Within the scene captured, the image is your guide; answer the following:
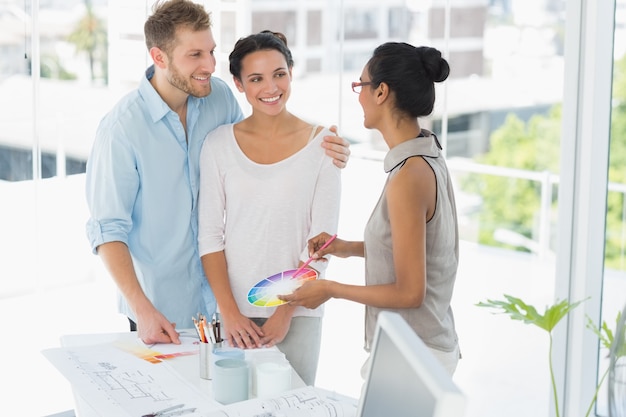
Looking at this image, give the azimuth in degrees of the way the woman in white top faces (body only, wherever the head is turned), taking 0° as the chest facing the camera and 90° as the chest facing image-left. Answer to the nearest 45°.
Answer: approximately 0°

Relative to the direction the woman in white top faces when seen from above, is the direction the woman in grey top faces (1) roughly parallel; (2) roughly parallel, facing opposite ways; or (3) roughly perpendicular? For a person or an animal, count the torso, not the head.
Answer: roughly perpendicular

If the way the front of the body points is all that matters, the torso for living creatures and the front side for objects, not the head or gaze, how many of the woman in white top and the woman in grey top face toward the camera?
1

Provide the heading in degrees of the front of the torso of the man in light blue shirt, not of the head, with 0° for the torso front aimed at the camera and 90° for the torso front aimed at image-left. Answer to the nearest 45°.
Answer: approximately 315°

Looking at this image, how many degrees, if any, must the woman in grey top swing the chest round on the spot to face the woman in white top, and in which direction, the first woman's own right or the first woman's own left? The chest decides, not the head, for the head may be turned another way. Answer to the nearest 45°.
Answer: approximately 45° to the first woman's own right

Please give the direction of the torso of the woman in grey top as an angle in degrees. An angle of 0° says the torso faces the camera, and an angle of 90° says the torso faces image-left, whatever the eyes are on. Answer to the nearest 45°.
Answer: approximately 90°

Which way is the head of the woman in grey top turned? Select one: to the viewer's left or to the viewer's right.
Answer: to the viewer's left
